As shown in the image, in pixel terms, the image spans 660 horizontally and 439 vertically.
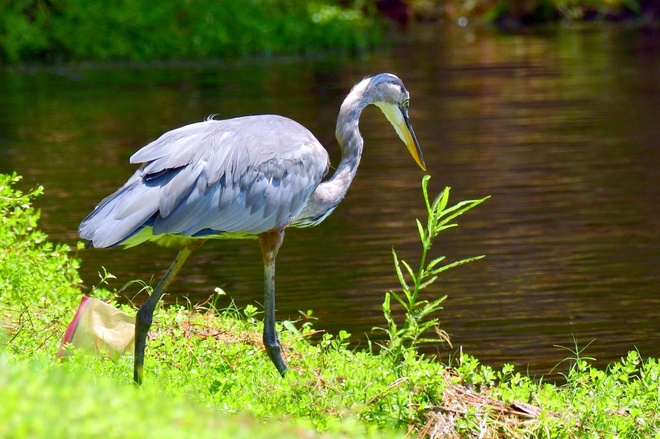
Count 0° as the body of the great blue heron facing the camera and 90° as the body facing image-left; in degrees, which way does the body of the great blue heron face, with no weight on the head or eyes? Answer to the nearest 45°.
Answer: approximately 270°

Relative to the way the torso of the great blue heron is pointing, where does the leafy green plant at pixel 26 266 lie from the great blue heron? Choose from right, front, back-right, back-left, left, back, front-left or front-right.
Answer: back-left
